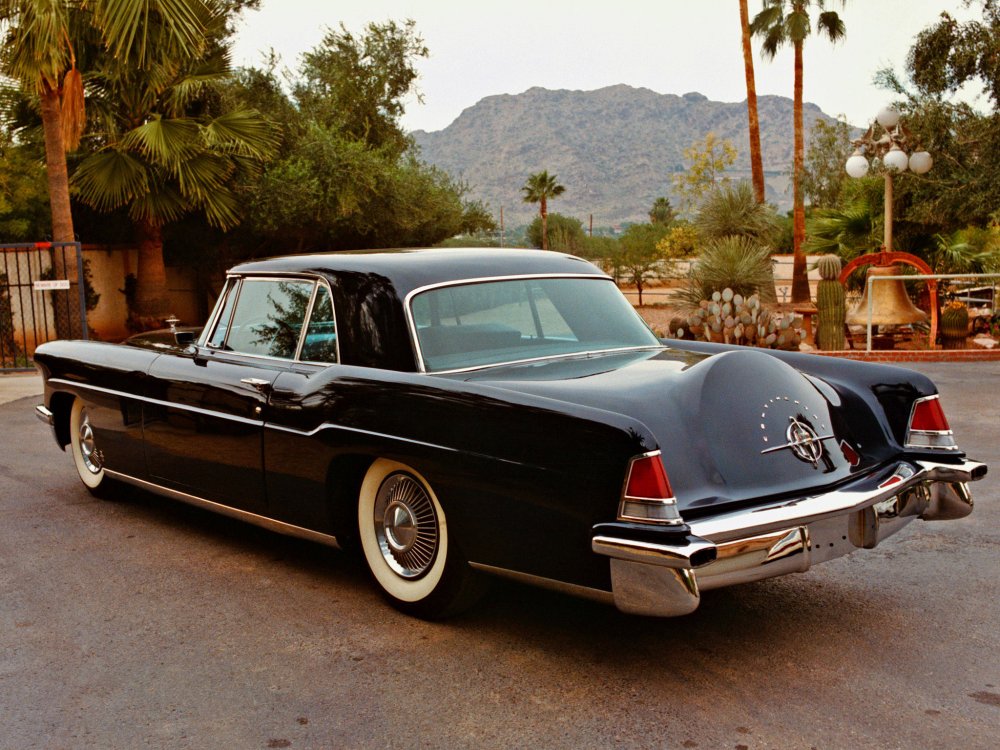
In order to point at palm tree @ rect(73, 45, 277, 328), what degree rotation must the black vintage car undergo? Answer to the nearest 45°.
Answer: approximately 45° to its right

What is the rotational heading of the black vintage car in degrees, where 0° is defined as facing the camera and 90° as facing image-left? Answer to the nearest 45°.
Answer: approximately 135°

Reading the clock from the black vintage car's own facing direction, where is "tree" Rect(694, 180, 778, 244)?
The tree is roughly at 2 o'clock from the black vintage car.

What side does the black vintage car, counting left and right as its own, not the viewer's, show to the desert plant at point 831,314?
right

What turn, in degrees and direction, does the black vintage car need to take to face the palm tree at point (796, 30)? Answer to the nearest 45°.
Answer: approximately 45° to its right

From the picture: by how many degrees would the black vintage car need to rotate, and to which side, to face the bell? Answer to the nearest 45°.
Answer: approximately 90° to its right

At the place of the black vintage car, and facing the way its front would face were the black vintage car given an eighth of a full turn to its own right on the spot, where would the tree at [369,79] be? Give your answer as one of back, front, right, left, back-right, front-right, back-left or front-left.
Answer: front

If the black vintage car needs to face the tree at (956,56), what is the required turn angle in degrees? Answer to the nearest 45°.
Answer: approximately 90° to its right

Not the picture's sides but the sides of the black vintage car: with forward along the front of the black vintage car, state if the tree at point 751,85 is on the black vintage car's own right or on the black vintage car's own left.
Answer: on the black vintage car's own right

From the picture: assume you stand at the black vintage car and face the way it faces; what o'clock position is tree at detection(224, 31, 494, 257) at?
The tree is roughly at 1 o'clock from the black vintage car.

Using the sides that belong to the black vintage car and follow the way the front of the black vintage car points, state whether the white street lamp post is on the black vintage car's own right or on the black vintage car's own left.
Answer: on the black vintage car's own right

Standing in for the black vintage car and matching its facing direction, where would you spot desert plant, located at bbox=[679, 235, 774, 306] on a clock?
The desert plant is roughly at 2 o'clock from the black vintage car.
